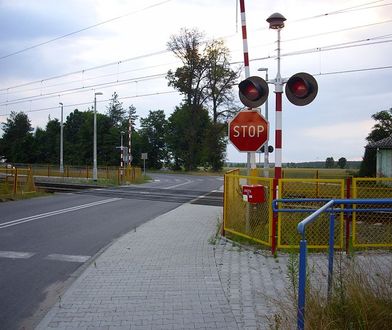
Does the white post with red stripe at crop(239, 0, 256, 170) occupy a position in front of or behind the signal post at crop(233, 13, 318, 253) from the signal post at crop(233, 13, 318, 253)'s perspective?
behind

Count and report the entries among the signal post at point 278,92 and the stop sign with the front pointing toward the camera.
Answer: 2

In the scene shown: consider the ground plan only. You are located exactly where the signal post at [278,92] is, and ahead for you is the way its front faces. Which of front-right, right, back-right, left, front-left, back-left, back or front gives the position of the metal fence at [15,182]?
back-right

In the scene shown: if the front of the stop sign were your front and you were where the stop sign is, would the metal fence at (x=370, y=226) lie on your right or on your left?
on your left
